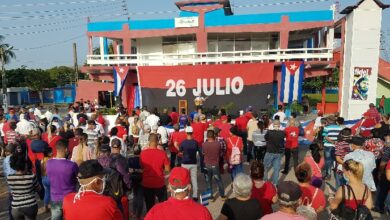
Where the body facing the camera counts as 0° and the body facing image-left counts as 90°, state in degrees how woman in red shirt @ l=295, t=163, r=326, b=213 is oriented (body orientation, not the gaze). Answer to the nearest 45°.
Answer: approximately 135°

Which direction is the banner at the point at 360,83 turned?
toward the camera

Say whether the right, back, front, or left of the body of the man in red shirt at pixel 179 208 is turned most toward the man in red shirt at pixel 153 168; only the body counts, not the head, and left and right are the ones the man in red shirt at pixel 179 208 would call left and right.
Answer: front

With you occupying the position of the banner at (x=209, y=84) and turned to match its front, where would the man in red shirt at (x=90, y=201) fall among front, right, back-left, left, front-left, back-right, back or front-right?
front

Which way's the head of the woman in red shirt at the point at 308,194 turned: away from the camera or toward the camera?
away from the camera

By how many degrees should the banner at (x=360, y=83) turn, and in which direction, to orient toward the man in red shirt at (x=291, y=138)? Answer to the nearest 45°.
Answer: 0° — it already faces them

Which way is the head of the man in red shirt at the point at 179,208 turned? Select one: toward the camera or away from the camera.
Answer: away from the camera

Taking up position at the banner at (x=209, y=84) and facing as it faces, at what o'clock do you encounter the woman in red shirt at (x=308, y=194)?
The woman in red shirt is roughly at 12 o'clock from the banner.

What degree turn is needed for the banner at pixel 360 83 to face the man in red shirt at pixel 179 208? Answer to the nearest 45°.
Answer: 0° — it already faces them

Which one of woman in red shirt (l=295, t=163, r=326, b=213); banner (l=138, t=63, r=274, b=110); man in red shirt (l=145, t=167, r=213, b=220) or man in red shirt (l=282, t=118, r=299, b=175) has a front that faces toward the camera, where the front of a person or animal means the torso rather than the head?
the banner

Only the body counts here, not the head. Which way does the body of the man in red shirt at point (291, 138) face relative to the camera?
away from the camera

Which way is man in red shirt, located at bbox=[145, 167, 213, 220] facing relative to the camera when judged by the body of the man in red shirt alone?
away from the camera

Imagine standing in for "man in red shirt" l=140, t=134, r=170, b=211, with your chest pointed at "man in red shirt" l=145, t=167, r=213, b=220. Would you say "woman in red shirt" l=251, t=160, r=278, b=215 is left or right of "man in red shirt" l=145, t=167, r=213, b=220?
left

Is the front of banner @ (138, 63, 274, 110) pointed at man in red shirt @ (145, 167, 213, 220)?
yes

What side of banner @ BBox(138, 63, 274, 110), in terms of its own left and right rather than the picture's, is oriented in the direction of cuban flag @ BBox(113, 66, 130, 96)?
right

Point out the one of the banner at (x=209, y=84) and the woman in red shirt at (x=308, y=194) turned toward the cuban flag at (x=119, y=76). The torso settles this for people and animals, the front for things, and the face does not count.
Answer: the woman in red shirt

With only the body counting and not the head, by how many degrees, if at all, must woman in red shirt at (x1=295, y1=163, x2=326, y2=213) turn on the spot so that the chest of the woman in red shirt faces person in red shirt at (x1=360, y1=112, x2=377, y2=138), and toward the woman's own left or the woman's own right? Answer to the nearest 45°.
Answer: approximately 45° to the woman's own right

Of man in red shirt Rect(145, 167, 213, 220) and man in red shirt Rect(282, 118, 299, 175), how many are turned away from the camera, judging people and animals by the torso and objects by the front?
2

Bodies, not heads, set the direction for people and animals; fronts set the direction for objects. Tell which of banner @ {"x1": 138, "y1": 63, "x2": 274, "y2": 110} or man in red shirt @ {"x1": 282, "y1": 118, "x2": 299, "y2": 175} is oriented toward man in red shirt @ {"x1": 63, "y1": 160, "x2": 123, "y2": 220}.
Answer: the banner
